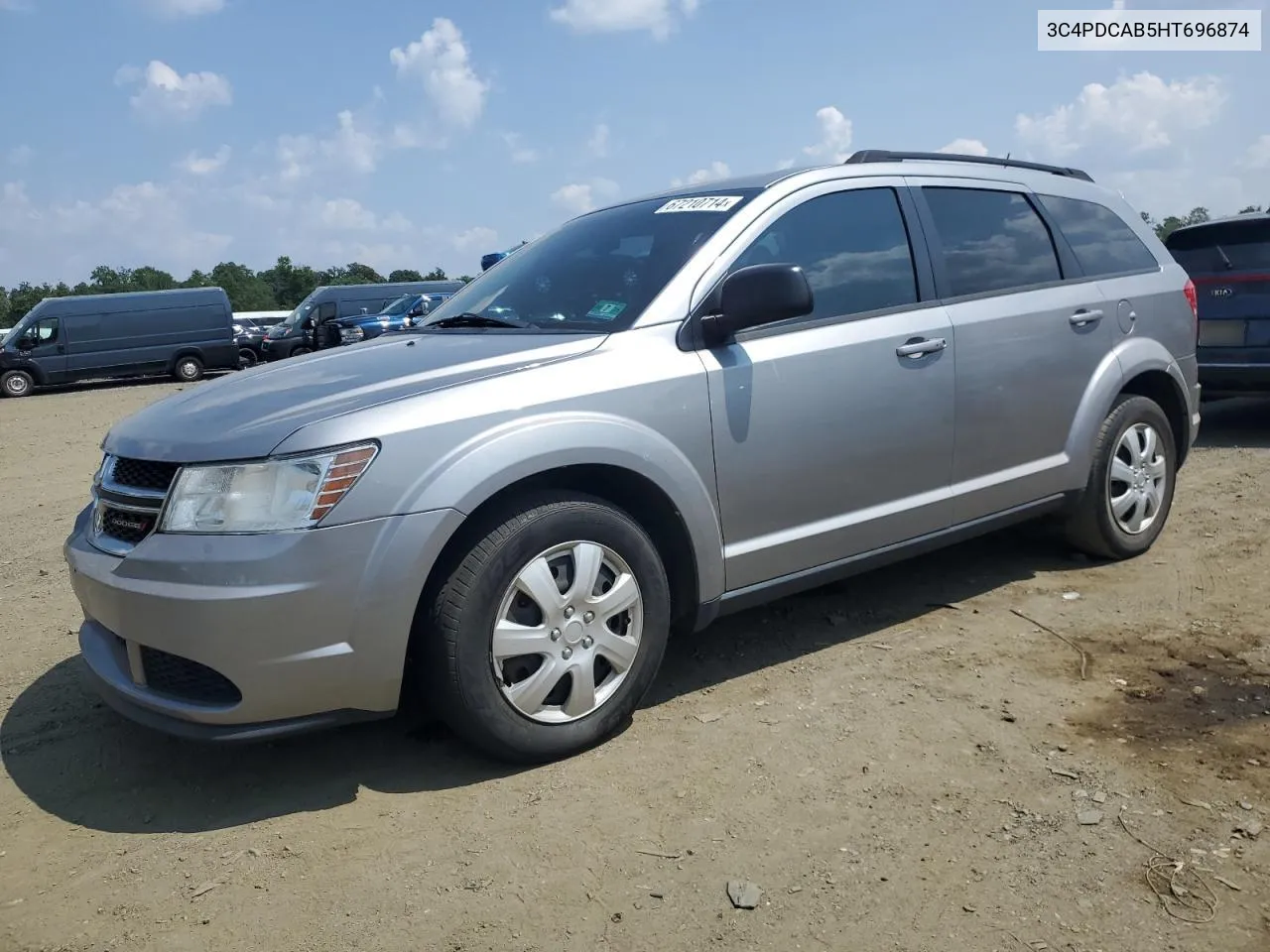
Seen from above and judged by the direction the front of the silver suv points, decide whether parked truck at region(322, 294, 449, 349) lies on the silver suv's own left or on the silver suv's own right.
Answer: on the silver suv's own right

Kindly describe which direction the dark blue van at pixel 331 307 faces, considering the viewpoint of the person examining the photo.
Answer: facing the viewer and to the left of the viewer

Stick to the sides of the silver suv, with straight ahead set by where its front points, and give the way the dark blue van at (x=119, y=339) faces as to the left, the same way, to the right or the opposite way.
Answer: the same way

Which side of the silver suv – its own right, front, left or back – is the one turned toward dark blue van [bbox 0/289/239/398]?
right

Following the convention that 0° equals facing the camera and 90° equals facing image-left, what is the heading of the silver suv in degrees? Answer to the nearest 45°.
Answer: approximately 45°

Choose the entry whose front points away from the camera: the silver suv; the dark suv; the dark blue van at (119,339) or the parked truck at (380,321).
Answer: the dark suv

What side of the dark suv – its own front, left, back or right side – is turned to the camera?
back

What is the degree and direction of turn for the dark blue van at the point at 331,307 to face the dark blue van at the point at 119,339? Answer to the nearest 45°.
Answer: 0° — it already faces it

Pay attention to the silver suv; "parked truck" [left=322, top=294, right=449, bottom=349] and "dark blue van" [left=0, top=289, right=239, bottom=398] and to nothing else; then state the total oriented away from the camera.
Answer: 0

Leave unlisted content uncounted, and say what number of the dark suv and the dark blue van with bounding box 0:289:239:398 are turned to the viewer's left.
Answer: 1

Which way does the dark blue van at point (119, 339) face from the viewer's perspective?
to the viewer's left

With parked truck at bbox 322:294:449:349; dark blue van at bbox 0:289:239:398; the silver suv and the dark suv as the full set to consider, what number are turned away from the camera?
1
